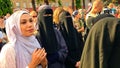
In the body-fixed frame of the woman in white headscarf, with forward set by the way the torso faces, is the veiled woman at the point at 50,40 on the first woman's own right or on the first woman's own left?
on the first woman's own left

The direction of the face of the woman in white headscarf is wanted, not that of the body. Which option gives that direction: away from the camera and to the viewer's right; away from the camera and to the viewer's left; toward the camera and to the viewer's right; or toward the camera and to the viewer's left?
toward the camera and to the viewer's right

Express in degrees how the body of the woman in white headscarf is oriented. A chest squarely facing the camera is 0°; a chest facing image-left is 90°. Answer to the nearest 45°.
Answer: approximately 315°
